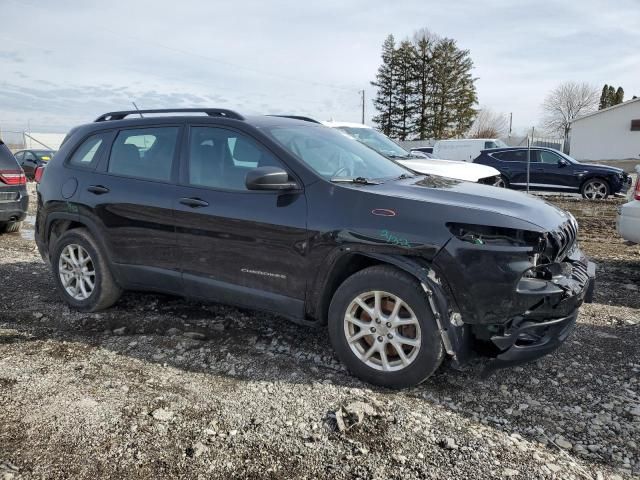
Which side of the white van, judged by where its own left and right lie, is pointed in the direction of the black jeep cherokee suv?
right

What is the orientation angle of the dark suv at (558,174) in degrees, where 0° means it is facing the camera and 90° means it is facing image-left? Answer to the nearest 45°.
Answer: approximately 270°

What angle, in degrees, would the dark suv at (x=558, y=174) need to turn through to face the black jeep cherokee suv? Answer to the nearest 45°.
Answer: approximately 90° to its right

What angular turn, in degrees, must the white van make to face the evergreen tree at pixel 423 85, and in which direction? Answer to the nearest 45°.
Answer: approximately 90° to its left

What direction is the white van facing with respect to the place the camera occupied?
facing to the right of the viewer

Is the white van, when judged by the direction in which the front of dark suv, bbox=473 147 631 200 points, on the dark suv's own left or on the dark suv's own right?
on the dark suv's own left

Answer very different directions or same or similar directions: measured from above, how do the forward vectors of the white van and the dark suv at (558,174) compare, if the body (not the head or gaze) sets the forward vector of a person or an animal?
same or similar directions

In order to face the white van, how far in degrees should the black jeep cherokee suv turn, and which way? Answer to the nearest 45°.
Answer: approximately 135° to its left

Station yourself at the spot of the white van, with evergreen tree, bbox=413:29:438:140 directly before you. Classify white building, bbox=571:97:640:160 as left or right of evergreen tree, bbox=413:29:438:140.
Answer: right

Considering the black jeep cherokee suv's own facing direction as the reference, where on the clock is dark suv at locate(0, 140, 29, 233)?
The dark suv is roughly at 6 o'clock from the black jeep cherokee suv.

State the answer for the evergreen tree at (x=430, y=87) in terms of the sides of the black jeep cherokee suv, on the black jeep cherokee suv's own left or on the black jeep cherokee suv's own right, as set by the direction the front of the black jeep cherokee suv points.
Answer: on the black jeep cherokee suv's own left

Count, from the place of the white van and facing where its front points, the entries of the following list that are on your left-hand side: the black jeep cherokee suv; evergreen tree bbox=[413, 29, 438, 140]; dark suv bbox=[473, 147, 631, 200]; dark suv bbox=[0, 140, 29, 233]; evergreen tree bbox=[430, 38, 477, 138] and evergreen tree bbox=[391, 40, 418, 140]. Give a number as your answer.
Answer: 3

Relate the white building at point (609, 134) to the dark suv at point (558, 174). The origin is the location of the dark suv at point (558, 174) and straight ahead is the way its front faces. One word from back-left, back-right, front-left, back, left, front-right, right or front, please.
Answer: left

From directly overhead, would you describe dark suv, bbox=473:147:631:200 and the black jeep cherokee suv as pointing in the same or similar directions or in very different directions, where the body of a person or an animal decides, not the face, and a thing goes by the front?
same or similar directions

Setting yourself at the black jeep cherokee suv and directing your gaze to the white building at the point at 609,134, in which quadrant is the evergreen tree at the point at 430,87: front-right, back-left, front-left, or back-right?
front-left
